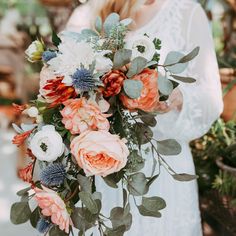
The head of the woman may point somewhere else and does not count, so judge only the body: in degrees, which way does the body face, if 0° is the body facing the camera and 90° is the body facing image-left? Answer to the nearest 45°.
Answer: approximately 45°
